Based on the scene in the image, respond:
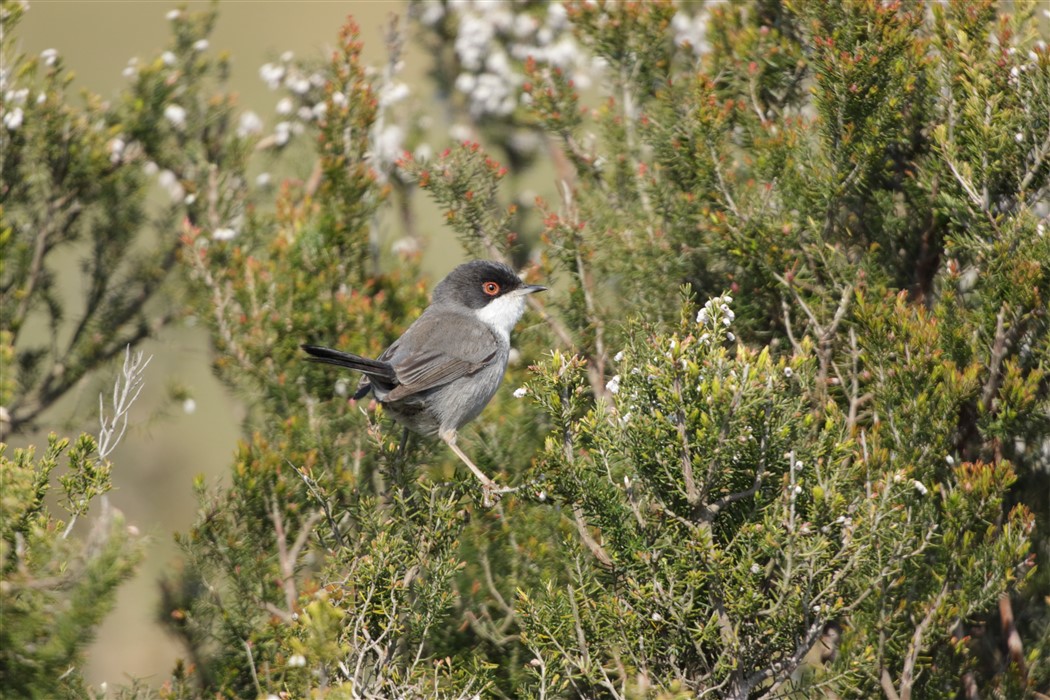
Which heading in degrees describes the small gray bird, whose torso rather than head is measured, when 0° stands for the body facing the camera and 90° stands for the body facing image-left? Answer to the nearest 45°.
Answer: approximately 270°

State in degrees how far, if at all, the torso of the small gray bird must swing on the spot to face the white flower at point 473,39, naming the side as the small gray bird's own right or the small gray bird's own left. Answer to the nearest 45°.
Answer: approximately 90° to the small gray bird's own left
